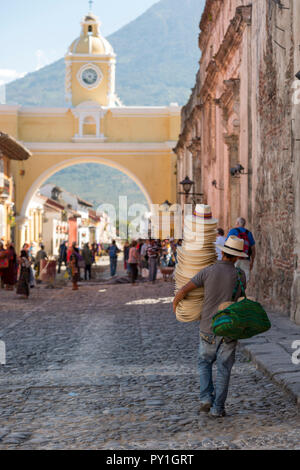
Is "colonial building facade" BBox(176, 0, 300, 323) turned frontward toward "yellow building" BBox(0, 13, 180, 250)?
no

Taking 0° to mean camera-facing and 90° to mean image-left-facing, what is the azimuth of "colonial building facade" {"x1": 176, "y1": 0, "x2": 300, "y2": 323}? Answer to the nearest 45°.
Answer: approximately 90°

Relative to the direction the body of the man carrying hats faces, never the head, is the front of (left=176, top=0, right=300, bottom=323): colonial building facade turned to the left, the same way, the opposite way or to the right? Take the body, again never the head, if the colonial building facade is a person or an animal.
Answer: to the left

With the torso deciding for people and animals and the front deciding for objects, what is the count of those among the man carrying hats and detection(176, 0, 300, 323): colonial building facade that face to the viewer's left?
1

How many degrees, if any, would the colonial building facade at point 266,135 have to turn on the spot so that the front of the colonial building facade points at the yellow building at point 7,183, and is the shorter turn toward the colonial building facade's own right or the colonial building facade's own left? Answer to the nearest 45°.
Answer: approximately 45° to the colonial building facade's own right

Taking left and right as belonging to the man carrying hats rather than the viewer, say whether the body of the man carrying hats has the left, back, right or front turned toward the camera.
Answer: back

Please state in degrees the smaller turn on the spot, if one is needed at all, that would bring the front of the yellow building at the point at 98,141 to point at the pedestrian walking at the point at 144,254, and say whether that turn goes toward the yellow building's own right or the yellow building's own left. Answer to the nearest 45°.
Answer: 0° — it already faces them

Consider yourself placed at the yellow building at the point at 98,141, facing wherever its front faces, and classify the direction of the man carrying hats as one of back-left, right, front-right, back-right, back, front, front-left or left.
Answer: front

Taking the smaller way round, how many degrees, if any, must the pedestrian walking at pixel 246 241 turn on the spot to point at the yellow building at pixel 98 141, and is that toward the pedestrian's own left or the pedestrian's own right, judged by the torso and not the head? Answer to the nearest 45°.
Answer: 0° — they already face it

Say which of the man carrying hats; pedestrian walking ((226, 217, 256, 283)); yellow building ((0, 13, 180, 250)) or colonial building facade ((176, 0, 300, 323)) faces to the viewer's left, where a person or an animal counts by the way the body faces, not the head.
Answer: the colonial building facade

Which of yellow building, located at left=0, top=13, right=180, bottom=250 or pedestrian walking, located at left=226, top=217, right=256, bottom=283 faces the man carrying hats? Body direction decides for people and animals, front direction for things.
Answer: the yellow building

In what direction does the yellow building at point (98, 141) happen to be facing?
toward the camera
